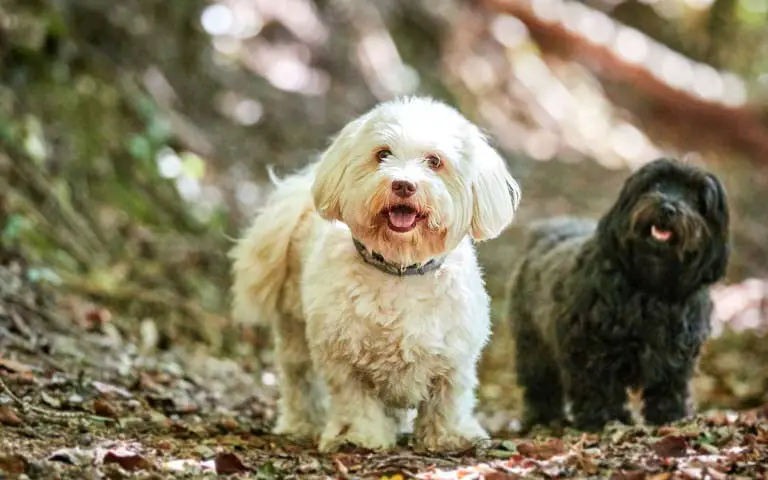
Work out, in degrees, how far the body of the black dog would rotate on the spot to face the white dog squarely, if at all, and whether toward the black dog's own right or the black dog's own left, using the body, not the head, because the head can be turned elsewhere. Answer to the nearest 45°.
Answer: approximately 90° to the black dog's own right

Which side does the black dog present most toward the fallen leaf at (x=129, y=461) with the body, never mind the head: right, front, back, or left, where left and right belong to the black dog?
right

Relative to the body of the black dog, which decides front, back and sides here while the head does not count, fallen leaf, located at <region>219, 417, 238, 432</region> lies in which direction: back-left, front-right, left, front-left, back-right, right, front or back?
back-right

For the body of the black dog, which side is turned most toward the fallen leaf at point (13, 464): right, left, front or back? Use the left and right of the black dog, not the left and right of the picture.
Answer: right

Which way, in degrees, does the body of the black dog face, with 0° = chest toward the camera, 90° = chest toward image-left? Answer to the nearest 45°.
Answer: approximately 315°
